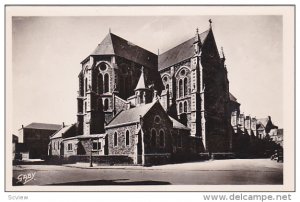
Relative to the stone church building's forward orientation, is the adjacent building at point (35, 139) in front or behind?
behind

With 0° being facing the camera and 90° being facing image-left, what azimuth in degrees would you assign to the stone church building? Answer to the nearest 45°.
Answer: approximately 225°

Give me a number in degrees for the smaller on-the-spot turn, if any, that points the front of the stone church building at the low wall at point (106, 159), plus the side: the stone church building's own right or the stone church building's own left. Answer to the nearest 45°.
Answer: approximately 180°
